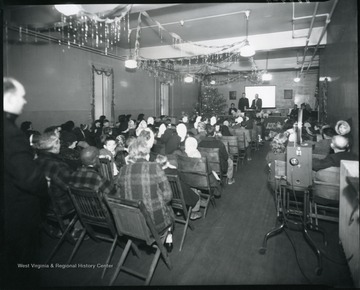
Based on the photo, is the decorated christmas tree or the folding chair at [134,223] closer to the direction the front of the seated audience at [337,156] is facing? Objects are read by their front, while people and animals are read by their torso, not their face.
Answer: the decorated christmas tree

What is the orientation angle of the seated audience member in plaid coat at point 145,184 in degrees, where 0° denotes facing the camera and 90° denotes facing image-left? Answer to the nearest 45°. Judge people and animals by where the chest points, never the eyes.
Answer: approximately 180°

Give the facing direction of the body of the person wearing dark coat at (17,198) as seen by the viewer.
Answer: to the viewer's right

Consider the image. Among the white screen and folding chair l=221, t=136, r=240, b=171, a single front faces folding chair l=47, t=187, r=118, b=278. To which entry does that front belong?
the white screen

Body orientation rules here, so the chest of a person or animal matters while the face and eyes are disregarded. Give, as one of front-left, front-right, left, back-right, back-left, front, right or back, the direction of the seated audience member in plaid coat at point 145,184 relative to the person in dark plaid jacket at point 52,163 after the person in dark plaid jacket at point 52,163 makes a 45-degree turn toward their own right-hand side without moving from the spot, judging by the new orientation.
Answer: front-right

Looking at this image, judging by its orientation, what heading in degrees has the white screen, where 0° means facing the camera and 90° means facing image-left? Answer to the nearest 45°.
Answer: approximately 0°

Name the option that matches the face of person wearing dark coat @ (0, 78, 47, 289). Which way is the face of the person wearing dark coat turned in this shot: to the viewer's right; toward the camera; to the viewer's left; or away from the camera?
to the viewer's right

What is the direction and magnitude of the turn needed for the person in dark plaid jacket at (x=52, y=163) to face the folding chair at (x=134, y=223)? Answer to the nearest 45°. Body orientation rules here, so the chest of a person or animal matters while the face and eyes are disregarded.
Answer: approximately 90° to their right

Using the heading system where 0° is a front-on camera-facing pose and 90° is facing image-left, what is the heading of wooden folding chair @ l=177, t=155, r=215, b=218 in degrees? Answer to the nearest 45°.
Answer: approximately 225°

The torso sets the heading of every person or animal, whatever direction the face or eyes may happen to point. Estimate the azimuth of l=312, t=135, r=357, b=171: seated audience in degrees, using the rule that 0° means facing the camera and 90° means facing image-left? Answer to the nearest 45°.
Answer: approximately 180°
